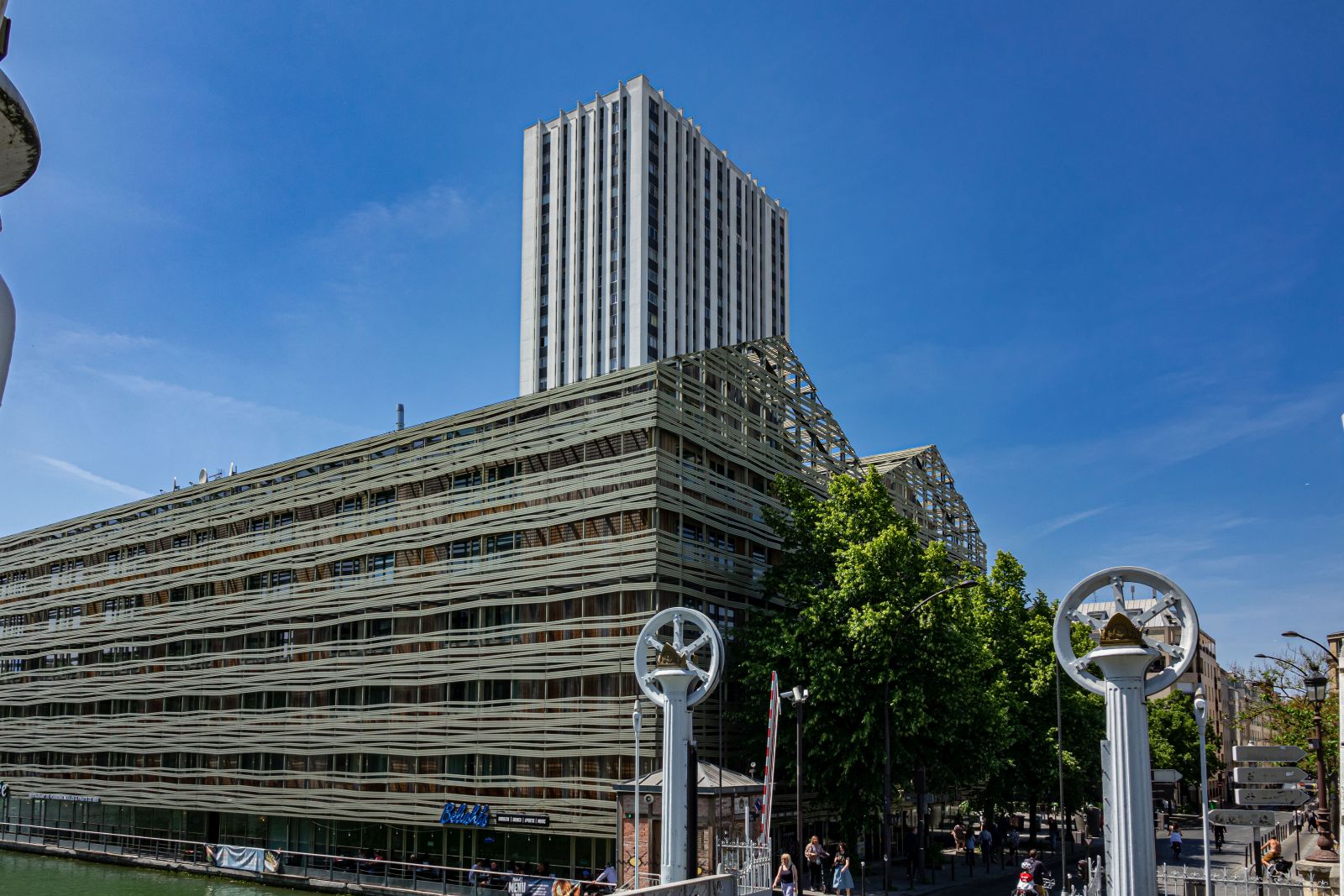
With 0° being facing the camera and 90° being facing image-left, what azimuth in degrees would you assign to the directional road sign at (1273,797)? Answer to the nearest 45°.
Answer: approximately 0°

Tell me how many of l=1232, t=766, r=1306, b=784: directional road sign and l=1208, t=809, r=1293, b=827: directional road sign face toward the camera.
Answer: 2

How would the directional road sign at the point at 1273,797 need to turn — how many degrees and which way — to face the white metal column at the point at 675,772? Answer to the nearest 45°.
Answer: approximately 90° to its right

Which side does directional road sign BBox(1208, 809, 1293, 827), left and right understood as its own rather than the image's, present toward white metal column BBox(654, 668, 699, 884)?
right

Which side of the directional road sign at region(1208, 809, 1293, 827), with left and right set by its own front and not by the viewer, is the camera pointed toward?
front

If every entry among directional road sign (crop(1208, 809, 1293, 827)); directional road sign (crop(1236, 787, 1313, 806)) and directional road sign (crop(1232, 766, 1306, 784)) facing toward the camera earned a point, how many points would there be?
3

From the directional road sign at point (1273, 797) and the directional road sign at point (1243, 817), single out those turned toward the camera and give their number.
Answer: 2
